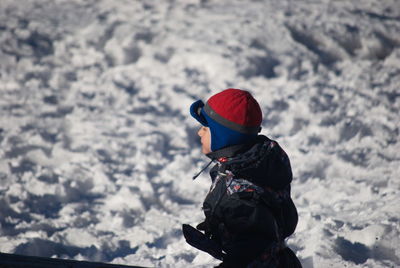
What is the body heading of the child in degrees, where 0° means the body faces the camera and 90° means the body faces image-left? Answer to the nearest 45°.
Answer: approximately 90°

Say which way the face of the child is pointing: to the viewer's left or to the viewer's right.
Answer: to the viewer's left
